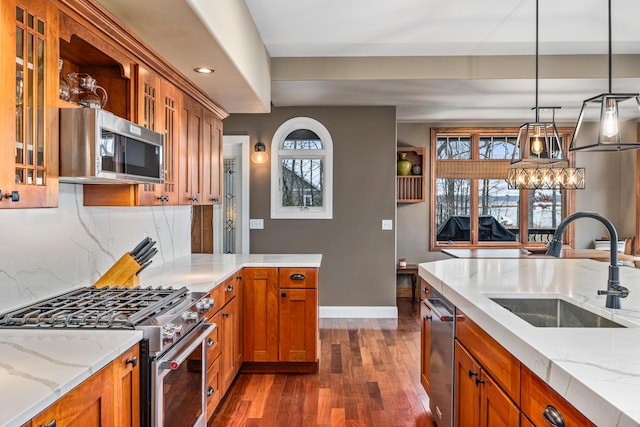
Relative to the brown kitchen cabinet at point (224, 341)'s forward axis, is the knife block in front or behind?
behind

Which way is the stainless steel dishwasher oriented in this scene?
to the viewer's left

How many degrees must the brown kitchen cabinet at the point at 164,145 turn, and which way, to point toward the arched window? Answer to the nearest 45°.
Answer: approximately 90° to its left

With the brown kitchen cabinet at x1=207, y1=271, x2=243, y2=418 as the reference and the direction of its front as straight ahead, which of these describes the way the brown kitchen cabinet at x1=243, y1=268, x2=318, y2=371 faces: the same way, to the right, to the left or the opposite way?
to the right

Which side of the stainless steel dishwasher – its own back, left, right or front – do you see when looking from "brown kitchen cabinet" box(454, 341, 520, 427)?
left

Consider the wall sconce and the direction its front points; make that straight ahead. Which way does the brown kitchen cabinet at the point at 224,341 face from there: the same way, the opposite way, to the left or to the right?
to the left

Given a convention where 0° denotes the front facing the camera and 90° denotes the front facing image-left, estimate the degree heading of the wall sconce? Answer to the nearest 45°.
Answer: approximately 0°

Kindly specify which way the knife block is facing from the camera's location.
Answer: facing to the right of the viewer

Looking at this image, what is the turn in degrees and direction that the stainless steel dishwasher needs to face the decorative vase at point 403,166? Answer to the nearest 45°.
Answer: approximately 90° to its right

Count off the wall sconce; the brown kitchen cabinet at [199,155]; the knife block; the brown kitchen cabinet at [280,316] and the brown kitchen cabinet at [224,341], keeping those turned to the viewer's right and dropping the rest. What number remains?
3

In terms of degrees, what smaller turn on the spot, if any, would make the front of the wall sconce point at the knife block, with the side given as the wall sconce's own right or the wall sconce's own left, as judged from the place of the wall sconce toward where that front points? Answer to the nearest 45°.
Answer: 0° — it already faces it

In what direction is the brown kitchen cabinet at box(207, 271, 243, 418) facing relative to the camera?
to the viewer's right

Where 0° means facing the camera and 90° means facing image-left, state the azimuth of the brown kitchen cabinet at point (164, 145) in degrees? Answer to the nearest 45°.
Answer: approximately 315°
